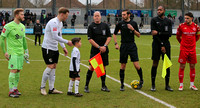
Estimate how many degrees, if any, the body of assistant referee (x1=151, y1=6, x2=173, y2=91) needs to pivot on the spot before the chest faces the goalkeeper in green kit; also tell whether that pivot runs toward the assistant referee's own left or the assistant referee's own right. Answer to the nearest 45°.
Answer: approximately 45° to the assistant referee's own right

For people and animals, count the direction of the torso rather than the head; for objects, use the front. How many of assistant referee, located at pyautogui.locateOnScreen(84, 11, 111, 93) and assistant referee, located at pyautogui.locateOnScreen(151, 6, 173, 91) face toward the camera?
2

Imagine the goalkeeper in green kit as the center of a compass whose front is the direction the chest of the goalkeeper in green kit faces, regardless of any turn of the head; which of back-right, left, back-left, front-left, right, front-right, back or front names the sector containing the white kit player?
front-left

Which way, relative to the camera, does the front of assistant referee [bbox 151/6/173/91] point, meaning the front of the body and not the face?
toward the camera

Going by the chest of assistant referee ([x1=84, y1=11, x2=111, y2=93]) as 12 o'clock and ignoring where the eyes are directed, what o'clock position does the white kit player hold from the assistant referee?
The white kit player is roughly at 2 o'clock from the assistant referee.

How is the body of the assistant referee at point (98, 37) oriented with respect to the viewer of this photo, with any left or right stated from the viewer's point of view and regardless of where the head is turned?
facing the viewer

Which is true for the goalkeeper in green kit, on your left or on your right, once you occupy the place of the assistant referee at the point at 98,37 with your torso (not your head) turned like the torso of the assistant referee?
on your right

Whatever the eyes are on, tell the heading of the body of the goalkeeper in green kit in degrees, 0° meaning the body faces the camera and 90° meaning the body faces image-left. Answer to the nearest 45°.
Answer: approximately 315°

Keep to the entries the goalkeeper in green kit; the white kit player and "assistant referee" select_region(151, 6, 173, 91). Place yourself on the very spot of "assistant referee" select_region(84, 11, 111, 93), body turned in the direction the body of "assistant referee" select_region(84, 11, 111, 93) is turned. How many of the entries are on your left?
1

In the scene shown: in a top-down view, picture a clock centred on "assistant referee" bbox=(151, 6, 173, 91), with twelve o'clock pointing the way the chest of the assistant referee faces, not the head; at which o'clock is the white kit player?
The white kit player is roughly at 2 o'clock from the assistant referee.

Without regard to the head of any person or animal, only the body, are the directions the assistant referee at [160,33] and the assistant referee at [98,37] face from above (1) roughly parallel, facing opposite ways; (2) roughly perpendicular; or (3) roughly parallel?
roughly parallel
